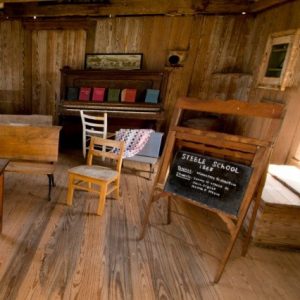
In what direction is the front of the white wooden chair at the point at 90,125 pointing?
away from the camera

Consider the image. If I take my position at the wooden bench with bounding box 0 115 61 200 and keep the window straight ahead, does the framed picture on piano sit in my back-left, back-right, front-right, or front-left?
front-left

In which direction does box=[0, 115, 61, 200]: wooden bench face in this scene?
toward the camera

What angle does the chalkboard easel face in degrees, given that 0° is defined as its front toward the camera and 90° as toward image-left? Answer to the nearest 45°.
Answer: approximately 45°

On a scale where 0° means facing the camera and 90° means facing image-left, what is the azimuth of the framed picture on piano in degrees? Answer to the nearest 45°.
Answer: approximately 0°

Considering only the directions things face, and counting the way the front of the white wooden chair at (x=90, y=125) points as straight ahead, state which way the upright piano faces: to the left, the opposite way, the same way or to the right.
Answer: the opposite way

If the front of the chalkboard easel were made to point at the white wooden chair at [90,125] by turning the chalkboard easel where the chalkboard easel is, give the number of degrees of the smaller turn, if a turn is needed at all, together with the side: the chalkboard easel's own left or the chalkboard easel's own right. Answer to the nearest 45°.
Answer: approximately 90° to the chalkboard easel's own right

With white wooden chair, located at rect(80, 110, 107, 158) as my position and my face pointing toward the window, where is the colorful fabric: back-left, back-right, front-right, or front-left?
front-right

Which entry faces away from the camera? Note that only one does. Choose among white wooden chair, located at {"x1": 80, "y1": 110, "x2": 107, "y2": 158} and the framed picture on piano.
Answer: the white wooden chair

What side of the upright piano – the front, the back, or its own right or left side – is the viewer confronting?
front

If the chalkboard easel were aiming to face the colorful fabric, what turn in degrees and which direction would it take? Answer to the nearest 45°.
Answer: approximately 90° to its right
